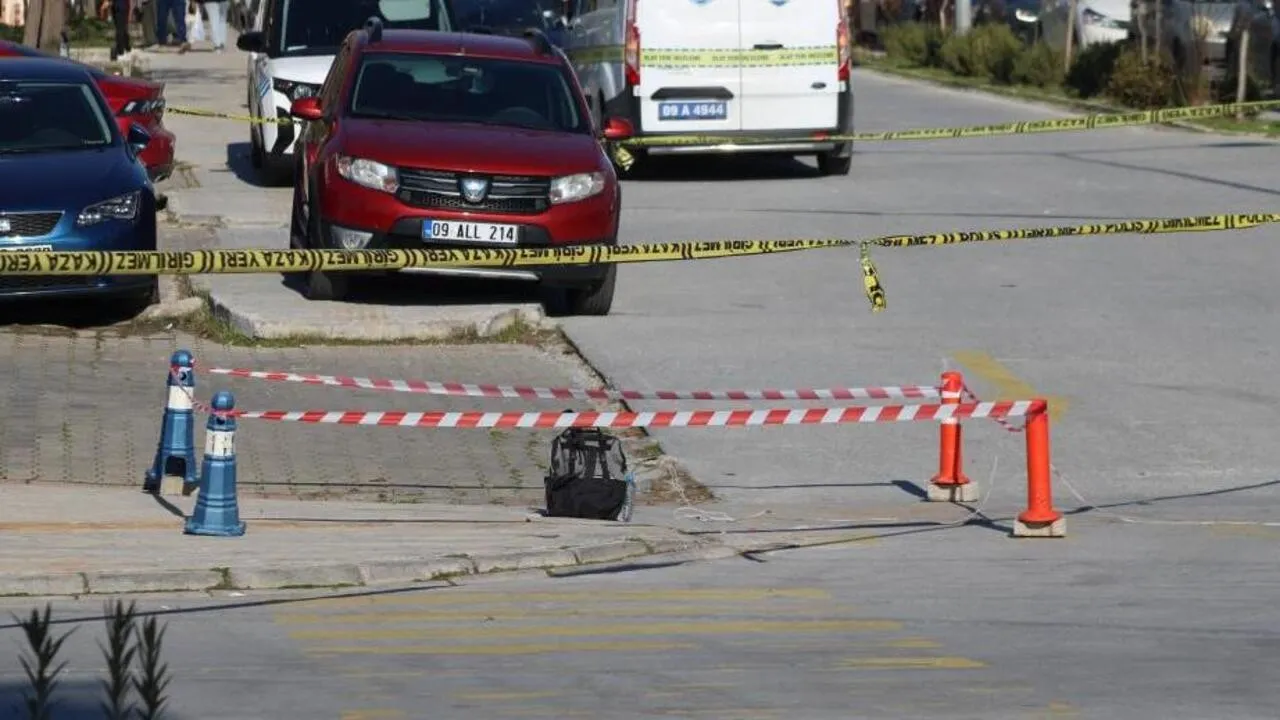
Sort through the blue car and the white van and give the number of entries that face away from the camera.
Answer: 1

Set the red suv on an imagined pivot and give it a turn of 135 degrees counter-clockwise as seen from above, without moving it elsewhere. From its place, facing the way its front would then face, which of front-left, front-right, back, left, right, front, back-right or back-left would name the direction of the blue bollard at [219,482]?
back-right

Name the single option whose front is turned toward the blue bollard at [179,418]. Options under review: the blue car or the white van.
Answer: the blue car

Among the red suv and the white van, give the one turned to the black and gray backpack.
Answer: the red suv

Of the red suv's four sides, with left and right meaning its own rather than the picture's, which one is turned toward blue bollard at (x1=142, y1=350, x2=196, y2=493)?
front

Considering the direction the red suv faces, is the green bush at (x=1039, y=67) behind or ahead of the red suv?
behind

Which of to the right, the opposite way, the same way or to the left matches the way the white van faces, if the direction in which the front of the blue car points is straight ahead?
the opposite way

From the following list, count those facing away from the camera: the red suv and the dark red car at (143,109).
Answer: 0

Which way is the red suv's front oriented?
toward the camera

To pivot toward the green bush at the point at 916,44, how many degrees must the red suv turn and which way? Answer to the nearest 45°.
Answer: approximately 180°

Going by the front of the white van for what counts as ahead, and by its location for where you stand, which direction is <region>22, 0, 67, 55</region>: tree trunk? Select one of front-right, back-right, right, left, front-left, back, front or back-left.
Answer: front-left

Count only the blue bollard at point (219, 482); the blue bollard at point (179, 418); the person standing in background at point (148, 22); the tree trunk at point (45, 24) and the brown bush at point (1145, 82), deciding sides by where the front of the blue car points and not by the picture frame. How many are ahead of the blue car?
2

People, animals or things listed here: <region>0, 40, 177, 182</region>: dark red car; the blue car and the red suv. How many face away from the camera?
0

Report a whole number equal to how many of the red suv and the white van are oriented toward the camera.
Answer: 1

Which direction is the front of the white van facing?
away from the camera
